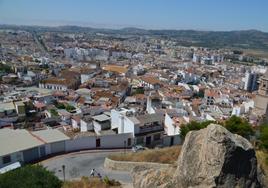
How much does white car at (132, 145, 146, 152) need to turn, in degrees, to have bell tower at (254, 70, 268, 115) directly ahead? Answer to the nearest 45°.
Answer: approximately 45° to its left

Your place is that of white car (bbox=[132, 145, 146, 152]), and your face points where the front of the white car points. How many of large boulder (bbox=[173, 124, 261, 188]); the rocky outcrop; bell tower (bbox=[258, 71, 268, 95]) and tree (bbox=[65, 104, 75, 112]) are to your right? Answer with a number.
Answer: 2

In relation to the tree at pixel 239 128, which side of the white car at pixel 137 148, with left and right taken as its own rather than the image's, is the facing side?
front

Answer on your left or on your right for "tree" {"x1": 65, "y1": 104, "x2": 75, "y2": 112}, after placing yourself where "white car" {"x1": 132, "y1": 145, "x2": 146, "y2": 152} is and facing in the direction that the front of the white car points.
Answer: on your left

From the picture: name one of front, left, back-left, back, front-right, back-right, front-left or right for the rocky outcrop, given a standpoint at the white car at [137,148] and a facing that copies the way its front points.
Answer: left

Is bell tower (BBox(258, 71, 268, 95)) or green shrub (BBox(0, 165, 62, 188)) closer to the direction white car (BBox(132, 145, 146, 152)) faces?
the bell tower

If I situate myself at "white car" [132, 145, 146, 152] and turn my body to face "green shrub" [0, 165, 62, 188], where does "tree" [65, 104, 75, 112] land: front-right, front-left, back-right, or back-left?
back-right

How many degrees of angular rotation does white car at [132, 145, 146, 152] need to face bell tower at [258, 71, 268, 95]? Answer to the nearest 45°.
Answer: approximately 45° to its left
